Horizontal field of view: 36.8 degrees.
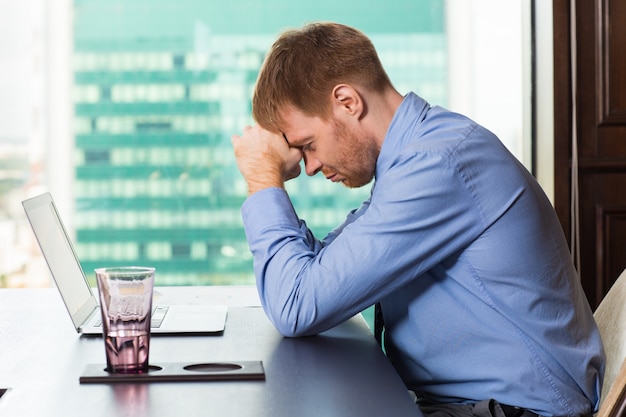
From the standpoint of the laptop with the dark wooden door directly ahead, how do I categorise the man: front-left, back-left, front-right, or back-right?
front-right

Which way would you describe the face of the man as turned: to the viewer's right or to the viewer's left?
to the viewer's left

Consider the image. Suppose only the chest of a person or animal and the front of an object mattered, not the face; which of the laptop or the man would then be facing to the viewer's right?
the laptop

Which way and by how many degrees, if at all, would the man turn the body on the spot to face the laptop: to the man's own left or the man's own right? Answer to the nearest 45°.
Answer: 0° — they already face it

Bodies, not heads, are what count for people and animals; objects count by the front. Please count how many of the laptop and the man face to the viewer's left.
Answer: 1

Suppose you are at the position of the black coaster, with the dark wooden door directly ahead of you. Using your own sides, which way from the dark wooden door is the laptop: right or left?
left

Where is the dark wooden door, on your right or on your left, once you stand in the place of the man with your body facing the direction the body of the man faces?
on your right

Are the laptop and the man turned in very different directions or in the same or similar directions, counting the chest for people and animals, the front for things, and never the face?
very different directions

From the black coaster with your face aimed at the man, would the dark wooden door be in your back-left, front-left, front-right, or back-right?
front-left

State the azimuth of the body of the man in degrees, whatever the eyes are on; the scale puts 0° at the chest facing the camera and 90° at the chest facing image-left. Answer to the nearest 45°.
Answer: approximately 90°

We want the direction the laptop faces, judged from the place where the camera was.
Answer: facing to the right of the viewer

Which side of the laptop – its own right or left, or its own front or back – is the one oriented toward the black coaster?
right
